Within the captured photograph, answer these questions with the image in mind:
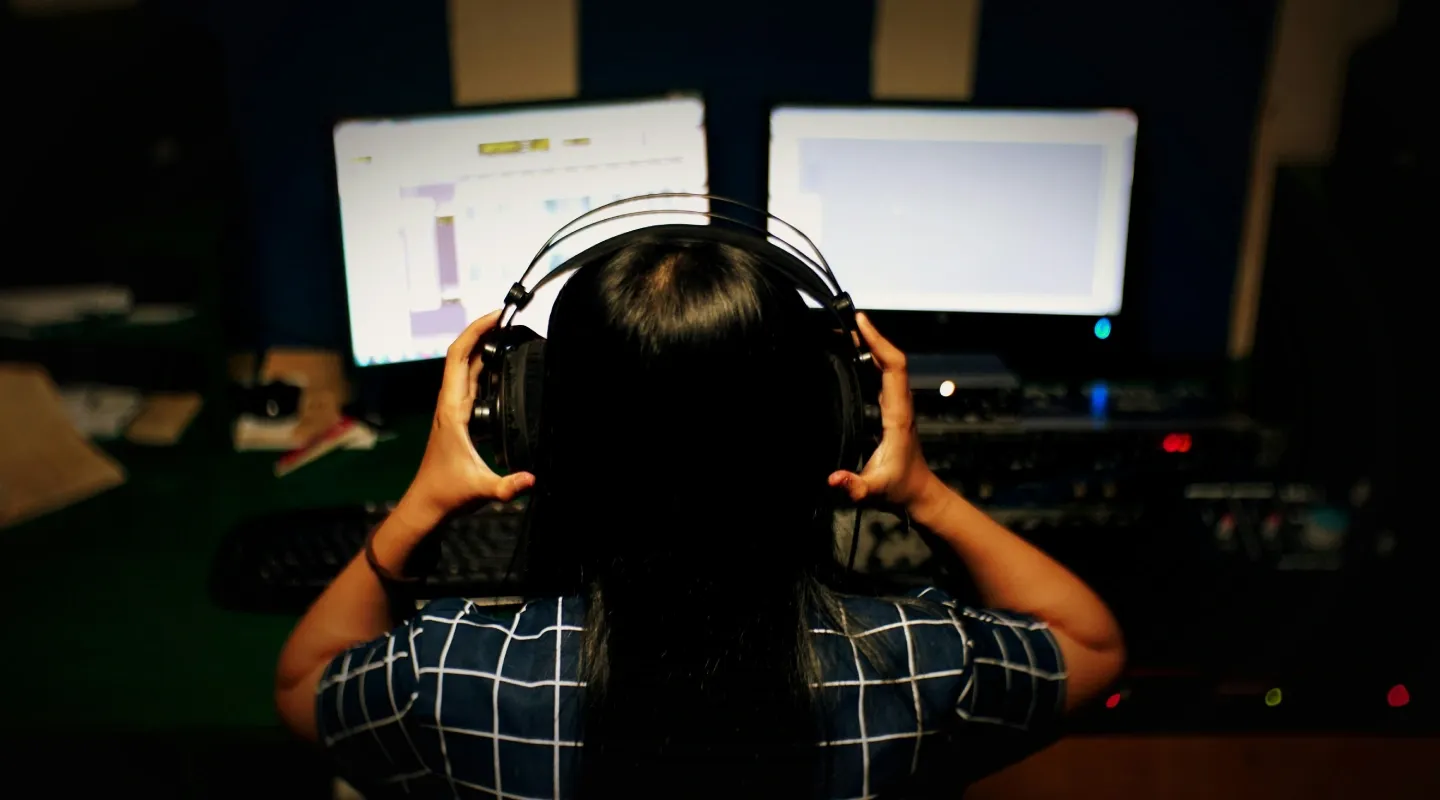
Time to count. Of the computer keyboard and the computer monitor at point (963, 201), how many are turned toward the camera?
2

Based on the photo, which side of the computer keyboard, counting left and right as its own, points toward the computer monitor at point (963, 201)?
left

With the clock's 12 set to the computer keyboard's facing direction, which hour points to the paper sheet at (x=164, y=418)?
The paper sheet is roughly at 5 o'clock from the computer keyboard.

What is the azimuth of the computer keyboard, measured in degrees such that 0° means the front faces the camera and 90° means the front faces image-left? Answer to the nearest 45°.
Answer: approximately 0°

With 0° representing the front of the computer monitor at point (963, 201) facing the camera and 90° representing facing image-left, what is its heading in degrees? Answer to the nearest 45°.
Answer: approximately 0°

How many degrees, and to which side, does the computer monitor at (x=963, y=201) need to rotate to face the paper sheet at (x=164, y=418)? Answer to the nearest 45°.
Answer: approximately 90° to its right

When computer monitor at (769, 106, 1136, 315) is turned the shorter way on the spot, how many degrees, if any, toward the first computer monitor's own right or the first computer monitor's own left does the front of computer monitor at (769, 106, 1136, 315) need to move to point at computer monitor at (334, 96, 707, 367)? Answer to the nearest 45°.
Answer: approximately 90° to the first computer monitor's own right
